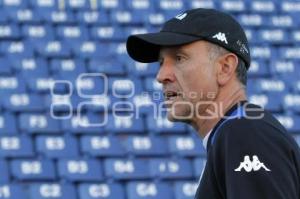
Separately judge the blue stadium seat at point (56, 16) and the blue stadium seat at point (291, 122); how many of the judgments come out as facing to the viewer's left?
0

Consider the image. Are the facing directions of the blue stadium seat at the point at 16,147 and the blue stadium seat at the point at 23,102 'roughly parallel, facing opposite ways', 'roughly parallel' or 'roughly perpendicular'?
roughly parallel

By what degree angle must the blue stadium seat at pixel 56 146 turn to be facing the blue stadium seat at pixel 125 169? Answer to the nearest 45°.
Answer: approximately 90° to its left

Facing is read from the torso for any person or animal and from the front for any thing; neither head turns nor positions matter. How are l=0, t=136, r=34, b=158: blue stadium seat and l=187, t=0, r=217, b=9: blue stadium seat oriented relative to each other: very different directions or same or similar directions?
same or similar directions

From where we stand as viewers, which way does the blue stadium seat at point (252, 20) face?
facing the viewer

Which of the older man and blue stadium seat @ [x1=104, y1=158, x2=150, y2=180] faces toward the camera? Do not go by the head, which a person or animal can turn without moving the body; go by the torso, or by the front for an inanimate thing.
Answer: the blue stadium seat

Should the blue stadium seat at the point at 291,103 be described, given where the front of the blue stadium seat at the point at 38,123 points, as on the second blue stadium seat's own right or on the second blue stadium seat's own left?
on the second blue stadium seat's own left

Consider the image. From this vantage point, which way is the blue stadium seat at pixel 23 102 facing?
toward the camera

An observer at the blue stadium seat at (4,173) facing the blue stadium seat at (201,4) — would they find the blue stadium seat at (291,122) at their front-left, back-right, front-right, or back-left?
front-right

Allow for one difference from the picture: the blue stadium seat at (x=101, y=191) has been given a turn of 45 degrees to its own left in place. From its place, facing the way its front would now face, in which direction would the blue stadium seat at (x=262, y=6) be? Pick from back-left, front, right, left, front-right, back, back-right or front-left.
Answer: left

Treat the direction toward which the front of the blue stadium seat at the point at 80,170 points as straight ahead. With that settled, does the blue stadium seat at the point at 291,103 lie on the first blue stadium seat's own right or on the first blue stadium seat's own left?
on the first blue stadium seat's own left

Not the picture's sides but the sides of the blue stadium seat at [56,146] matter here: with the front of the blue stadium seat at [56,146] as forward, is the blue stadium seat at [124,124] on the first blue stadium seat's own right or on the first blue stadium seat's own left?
on the first blue stadium seat's own left

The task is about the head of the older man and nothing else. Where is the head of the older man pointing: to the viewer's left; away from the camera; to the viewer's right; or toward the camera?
to the viewer's left

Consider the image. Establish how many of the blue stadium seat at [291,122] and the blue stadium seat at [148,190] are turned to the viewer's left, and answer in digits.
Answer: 0

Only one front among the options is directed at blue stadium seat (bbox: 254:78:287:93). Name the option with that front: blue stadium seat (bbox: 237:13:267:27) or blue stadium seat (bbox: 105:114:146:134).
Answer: blue stadium seat (bbox: 237:13:267:27)

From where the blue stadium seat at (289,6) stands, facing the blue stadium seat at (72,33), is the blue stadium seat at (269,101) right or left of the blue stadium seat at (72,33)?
left

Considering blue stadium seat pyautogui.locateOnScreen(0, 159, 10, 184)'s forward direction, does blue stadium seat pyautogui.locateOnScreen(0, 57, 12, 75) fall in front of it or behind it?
behind

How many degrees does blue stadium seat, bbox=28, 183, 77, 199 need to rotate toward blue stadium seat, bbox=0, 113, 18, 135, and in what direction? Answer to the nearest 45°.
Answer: approximately 135° to its right
